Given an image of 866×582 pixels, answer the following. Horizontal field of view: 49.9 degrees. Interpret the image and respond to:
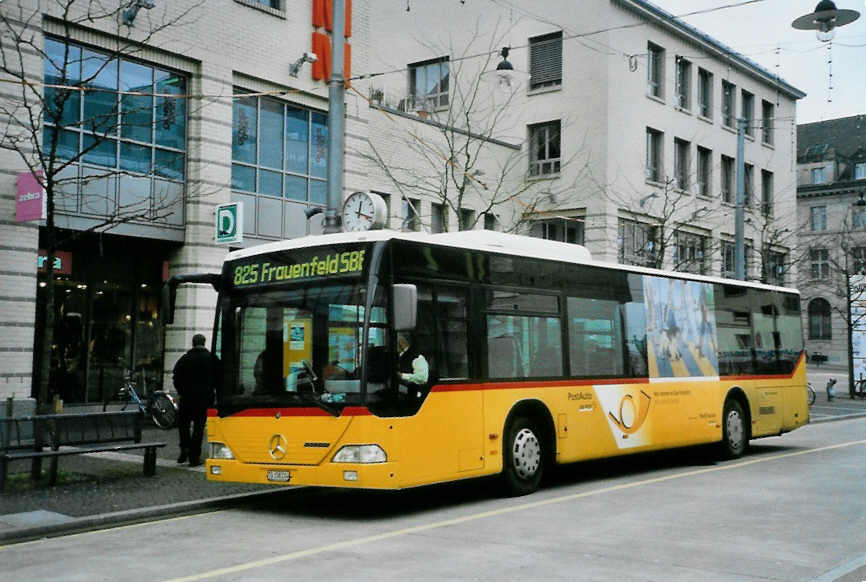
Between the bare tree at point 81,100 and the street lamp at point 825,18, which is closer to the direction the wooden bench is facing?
the street lamp

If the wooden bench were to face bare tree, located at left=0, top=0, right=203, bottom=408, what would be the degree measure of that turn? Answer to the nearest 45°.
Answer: approximately 135° to its left

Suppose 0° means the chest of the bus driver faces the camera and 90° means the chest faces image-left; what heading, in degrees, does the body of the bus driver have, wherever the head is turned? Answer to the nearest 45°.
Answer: approximately 45°

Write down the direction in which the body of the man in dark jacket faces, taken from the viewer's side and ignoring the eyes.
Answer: away from the camera

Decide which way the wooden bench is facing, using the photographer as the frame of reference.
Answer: facing the viewer and to the right of the viewer

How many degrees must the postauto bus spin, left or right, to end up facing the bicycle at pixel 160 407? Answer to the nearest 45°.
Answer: approximately 90° to its right

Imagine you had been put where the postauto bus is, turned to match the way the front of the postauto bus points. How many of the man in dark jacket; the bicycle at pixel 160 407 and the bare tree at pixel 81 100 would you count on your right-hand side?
3

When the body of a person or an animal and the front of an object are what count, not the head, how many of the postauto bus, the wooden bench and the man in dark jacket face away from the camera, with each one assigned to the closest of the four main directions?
1

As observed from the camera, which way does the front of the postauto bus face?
facing the viewer and to the left of the viewer

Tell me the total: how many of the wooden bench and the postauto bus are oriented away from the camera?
0

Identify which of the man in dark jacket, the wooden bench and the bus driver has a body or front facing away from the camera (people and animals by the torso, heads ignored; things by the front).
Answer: the man in dark jacket
